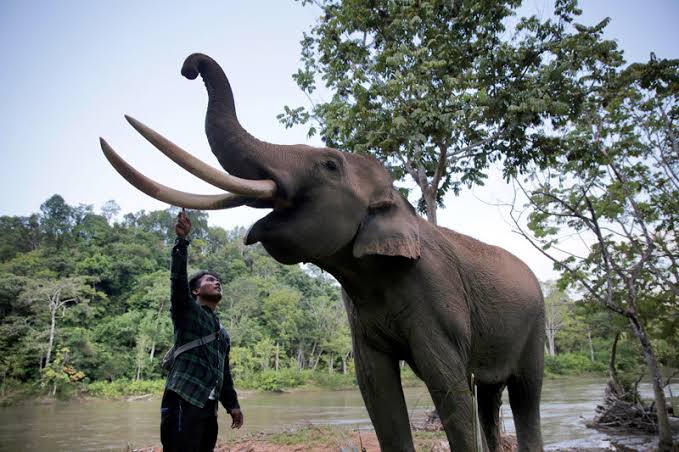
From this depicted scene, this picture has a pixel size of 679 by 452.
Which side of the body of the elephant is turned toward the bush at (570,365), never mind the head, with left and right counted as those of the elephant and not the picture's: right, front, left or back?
back

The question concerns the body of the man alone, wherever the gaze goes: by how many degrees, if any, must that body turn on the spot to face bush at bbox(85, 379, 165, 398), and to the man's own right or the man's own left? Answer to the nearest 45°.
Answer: approximately 135° to the man's own left

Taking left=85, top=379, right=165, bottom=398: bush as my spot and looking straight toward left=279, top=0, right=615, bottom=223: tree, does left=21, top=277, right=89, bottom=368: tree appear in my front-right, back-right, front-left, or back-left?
back-right

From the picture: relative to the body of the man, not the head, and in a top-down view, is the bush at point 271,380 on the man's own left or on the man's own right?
on the man's own left

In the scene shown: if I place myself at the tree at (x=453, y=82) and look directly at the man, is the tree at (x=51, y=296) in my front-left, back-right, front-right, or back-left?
back-right

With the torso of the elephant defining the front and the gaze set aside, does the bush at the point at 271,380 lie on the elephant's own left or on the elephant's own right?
on the elephant's own right

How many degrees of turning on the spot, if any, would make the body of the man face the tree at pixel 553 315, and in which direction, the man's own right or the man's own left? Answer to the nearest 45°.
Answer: approximately 90° to the man's own left

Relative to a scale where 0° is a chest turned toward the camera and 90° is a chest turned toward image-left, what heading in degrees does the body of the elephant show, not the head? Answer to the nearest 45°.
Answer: approximately 45°

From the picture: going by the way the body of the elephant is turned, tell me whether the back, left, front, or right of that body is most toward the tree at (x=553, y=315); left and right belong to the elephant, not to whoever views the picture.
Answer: back
